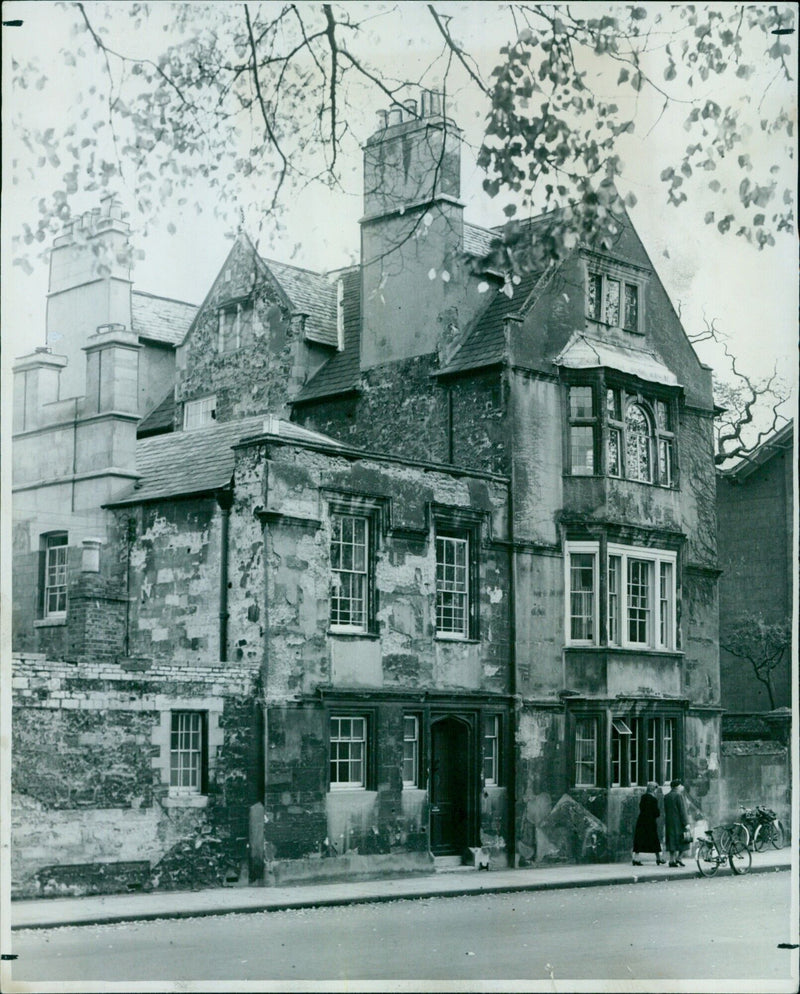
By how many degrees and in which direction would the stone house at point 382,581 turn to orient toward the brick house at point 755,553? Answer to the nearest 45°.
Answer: approximately 45° to its left

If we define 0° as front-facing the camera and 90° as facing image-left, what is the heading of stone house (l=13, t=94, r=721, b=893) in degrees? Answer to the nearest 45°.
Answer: approximately 315°

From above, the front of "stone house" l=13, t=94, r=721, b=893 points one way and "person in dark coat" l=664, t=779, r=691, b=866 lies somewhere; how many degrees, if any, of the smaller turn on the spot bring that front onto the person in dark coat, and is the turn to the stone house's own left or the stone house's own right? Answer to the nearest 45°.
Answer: approximately 45° to the stone house's own left

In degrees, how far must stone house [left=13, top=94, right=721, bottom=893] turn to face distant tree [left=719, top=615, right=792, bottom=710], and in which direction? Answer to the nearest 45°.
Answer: approximately 45° to its left
